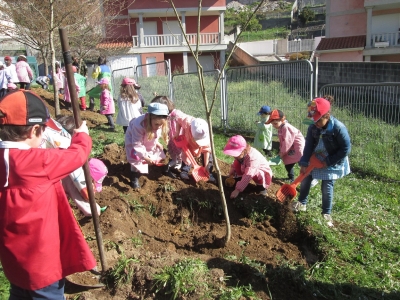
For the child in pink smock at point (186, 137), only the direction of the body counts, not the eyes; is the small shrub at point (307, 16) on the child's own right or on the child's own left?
on the child's own left

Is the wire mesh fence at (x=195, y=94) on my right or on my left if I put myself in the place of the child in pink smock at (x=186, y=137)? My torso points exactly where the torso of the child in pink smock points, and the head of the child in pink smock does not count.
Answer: on my left

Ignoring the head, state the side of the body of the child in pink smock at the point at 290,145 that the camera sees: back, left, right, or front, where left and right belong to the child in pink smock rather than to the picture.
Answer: left

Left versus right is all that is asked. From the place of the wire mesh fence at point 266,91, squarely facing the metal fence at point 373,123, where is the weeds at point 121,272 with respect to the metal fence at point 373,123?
right

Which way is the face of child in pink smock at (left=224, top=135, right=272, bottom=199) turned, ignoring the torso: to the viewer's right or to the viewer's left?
to the viewer's left

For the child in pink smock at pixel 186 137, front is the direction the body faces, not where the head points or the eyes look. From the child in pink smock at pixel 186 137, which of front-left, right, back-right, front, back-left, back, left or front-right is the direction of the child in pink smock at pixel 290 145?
front-left

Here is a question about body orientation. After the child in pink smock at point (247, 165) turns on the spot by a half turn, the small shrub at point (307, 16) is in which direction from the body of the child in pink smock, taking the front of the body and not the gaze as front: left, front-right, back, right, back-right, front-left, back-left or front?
front-left
